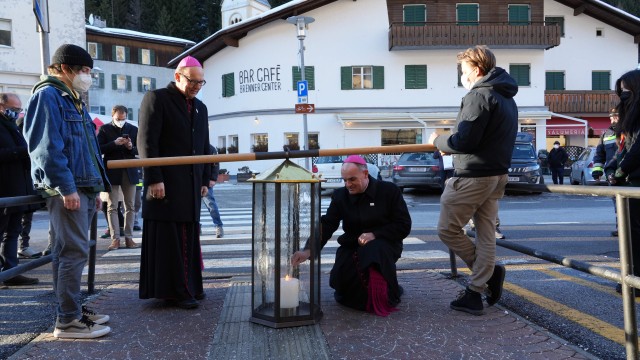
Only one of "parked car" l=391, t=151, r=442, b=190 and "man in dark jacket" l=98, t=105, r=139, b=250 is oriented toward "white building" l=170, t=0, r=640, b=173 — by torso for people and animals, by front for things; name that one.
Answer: the parked car

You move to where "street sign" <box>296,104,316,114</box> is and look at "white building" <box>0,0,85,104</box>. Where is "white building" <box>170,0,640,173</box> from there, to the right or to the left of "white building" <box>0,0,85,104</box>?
right

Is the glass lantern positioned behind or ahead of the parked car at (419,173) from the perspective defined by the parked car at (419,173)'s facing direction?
behind

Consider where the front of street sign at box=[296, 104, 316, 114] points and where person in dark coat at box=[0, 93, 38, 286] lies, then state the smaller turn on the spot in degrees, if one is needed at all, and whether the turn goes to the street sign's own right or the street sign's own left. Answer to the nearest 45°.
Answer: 0° — it already faces them

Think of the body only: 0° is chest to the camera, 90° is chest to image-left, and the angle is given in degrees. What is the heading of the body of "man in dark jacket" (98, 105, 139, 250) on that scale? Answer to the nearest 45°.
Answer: approximately 0°

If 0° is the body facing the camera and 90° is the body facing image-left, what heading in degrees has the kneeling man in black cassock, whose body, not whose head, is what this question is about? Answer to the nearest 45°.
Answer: approximately 45°

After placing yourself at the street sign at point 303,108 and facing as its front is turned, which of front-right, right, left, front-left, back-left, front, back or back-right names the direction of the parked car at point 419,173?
back-left

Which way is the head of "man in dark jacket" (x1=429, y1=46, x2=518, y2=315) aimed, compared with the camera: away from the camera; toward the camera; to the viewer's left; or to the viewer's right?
to the viewer's left

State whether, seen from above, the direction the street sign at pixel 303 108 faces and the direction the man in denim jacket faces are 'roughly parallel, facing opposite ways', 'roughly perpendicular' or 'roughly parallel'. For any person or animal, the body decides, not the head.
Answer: roughly perpendicular

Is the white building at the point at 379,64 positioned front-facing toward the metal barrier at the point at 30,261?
yes

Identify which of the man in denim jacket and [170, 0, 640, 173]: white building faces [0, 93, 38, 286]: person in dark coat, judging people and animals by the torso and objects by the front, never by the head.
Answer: the white building

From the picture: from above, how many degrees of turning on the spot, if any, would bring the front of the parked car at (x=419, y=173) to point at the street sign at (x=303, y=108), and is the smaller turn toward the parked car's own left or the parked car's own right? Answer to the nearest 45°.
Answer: approximately 135° to the parked car's own left
